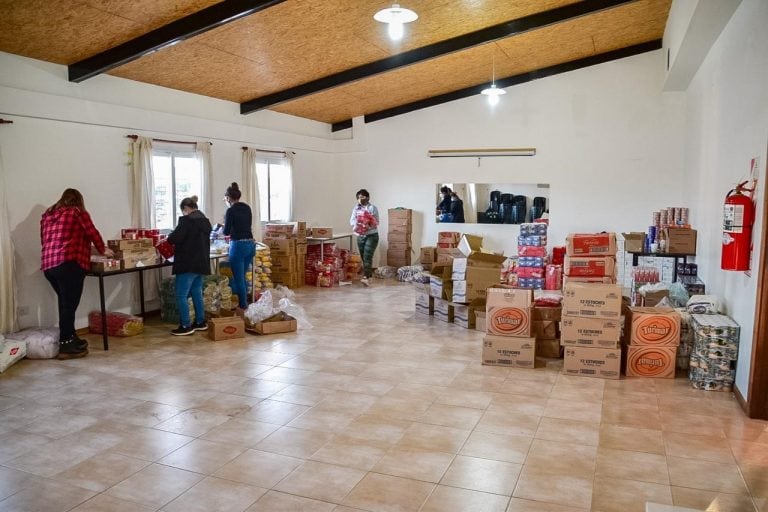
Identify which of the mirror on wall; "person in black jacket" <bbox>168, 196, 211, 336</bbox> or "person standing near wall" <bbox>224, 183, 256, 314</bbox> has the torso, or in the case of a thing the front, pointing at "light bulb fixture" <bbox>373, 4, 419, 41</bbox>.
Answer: the mirror on wall

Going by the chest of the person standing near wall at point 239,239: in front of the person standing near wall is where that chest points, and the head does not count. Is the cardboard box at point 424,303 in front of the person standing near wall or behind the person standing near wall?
behind

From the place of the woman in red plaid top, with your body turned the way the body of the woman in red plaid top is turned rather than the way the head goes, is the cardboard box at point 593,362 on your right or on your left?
on your right

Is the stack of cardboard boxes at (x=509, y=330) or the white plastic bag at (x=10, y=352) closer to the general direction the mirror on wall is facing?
the stack of cardboard boxes

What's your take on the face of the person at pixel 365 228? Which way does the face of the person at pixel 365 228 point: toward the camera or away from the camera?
toward the camera

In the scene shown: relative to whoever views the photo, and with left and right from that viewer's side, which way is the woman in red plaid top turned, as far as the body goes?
facing away from the viewer and to the right of the viewer

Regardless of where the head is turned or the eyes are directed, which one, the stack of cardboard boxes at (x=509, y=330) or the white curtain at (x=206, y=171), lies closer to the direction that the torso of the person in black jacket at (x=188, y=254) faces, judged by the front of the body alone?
the white curtain

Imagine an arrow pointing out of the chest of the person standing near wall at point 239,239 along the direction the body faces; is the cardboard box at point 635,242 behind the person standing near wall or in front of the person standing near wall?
behind

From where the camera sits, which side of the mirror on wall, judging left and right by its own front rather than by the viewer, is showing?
front

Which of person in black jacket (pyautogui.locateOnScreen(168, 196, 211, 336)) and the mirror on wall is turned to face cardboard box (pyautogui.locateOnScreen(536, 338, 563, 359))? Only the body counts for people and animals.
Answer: the mirror on wall

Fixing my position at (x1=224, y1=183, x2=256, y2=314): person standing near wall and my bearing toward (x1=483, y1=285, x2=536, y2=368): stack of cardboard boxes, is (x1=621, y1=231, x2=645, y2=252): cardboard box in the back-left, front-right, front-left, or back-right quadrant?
front-left

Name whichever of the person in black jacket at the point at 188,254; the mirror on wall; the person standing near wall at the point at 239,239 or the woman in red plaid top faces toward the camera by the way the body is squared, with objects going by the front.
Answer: the mirror on wall

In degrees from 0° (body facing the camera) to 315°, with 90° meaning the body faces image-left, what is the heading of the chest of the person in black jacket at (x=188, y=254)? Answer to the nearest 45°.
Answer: approximately 135°

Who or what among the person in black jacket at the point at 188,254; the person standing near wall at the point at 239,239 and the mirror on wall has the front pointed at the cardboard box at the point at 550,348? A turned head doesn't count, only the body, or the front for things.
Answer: the mirror on wall

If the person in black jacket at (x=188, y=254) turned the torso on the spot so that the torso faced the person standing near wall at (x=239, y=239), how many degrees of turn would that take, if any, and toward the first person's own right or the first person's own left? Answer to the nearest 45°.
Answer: approximately 90° to the first person's own right
